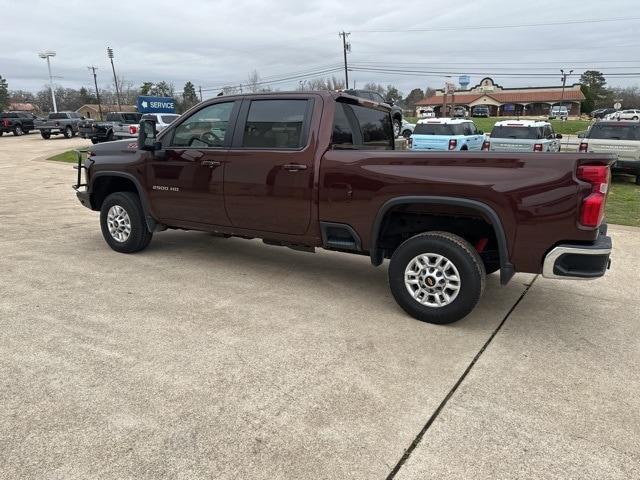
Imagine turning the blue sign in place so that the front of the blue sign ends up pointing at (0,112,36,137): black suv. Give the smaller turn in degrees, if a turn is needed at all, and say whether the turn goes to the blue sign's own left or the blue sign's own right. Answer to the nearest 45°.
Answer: approximately 135° to the blue sign's own right

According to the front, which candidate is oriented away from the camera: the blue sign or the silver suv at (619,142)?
the silver suv

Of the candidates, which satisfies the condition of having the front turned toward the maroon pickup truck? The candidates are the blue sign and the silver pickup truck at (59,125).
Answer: the blue sign

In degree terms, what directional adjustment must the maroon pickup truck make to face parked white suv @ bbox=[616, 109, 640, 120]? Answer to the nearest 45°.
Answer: approximately 90° to its right

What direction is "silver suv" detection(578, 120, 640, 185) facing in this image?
away from the camera

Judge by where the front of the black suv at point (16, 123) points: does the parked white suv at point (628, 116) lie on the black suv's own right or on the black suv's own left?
on the black suv's own right

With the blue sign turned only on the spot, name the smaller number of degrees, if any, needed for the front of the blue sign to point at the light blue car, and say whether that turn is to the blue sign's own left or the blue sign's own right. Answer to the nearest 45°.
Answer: approximately 45° to the blue sign's own left

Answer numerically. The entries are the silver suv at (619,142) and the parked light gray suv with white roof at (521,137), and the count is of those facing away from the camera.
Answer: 2

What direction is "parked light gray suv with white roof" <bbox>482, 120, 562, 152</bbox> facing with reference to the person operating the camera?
facing away from the viewer

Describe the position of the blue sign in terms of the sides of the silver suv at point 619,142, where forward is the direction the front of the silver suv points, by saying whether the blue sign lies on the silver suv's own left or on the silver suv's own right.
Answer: on the silver suv's own left

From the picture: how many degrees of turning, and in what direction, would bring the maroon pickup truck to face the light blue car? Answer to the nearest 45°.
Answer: approximately 45° to its right
